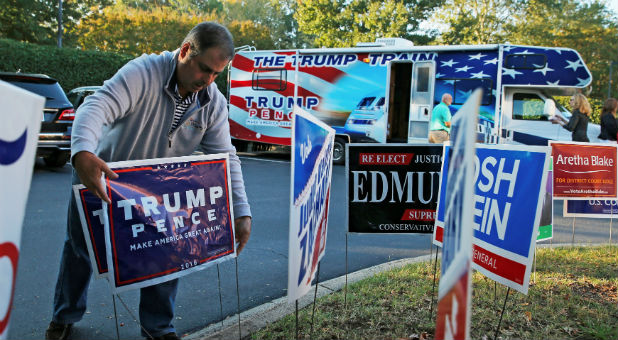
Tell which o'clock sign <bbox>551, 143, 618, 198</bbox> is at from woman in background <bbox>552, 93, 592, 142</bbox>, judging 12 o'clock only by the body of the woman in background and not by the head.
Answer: The sign is roughly at 9 o'clock from the woman in background.

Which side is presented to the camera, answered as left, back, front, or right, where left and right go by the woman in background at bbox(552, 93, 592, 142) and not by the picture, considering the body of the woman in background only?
left

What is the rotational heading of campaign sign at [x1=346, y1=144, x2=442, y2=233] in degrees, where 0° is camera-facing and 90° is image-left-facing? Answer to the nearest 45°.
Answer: approximately 0°

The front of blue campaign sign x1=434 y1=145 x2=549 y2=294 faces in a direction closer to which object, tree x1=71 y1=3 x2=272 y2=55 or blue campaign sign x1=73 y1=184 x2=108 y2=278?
the blue campaign sign

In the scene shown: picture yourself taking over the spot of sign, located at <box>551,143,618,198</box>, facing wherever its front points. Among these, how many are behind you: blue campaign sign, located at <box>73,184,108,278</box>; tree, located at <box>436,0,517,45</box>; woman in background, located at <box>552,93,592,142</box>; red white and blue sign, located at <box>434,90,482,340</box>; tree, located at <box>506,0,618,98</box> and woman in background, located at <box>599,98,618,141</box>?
4

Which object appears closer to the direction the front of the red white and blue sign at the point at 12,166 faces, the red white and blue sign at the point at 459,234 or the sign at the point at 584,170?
the red white and blue sign

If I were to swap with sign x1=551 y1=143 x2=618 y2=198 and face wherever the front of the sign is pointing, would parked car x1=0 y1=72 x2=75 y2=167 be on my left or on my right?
on my right

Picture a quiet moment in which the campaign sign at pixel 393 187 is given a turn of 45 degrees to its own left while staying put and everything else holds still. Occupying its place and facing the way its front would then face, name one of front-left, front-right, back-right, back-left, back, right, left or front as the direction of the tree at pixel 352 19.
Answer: back-left

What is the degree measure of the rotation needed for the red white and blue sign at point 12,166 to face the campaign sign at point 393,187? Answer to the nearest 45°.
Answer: approximately 90° to its left

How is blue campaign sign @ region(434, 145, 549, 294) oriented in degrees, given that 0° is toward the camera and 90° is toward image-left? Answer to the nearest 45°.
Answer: approximately 45°

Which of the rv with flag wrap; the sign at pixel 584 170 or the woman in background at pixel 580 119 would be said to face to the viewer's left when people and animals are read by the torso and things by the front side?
the woman in background

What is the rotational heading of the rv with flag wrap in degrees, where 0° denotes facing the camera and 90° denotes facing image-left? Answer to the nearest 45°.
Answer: approximately 270°

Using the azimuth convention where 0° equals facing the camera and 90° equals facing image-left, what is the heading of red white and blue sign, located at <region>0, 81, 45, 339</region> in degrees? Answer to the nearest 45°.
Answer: approximately 315°
